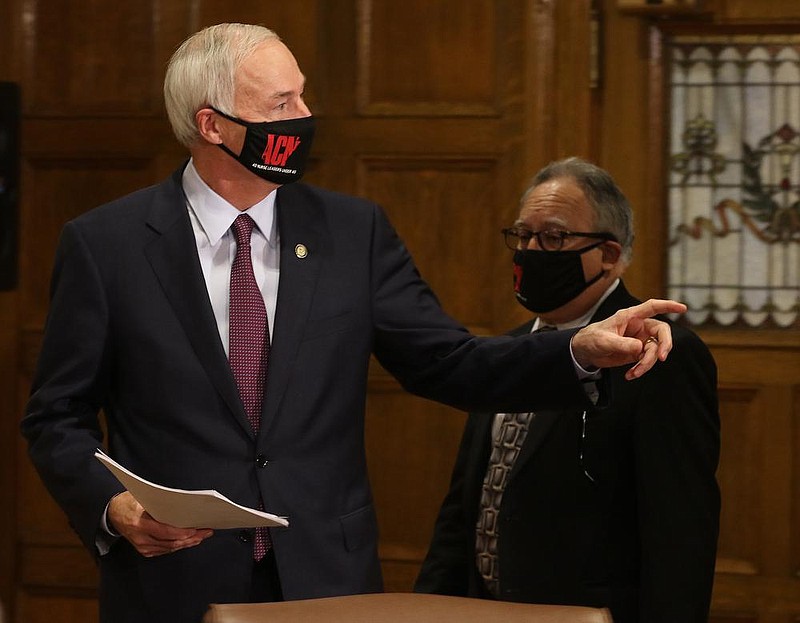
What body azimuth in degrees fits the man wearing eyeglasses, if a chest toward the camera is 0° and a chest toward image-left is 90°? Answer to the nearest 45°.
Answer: approximately 45°

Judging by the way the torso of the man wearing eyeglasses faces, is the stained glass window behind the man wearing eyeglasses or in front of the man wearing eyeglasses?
behind
